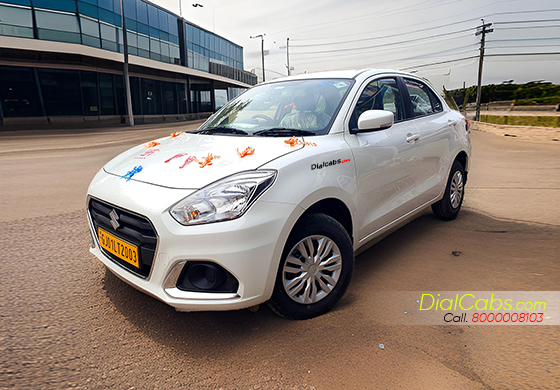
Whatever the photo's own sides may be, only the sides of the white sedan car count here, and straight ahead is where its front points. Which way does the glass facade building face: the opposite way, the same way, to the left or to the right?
to the left

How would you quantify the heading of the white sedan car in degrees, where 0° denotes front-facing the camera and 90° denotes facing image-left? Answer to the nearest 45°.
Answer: approximately 45°

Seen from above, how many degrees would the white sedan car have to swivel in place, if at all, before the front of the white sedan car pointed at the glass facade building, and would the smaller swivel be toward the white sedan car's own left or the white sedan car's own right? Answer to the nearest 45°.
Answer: approximately 90° to the white sedan car's own right

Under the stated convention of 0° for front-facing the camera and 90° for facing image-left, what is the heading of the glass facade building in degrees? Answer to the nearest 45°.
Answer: approximately 315°
